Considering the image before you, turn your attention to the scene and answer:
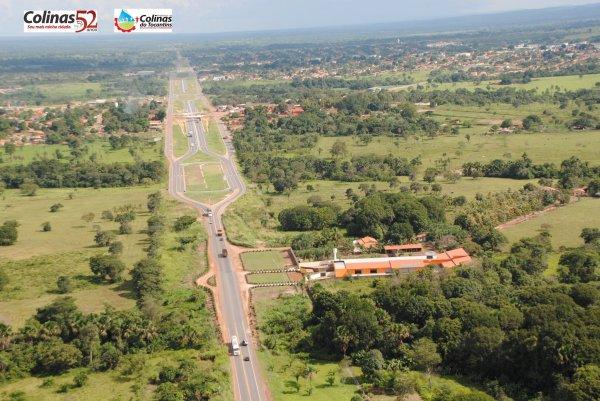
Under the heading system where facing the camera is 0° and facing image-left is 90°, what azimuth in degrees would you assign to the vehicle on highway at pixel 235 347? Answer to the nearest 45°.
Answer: approximately 0°

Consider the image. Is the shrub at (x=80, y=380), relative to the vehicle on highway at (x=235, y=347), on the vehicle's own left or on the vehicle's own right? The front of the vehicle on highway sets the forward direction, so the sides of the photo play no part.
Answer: on the vehicle's own right
